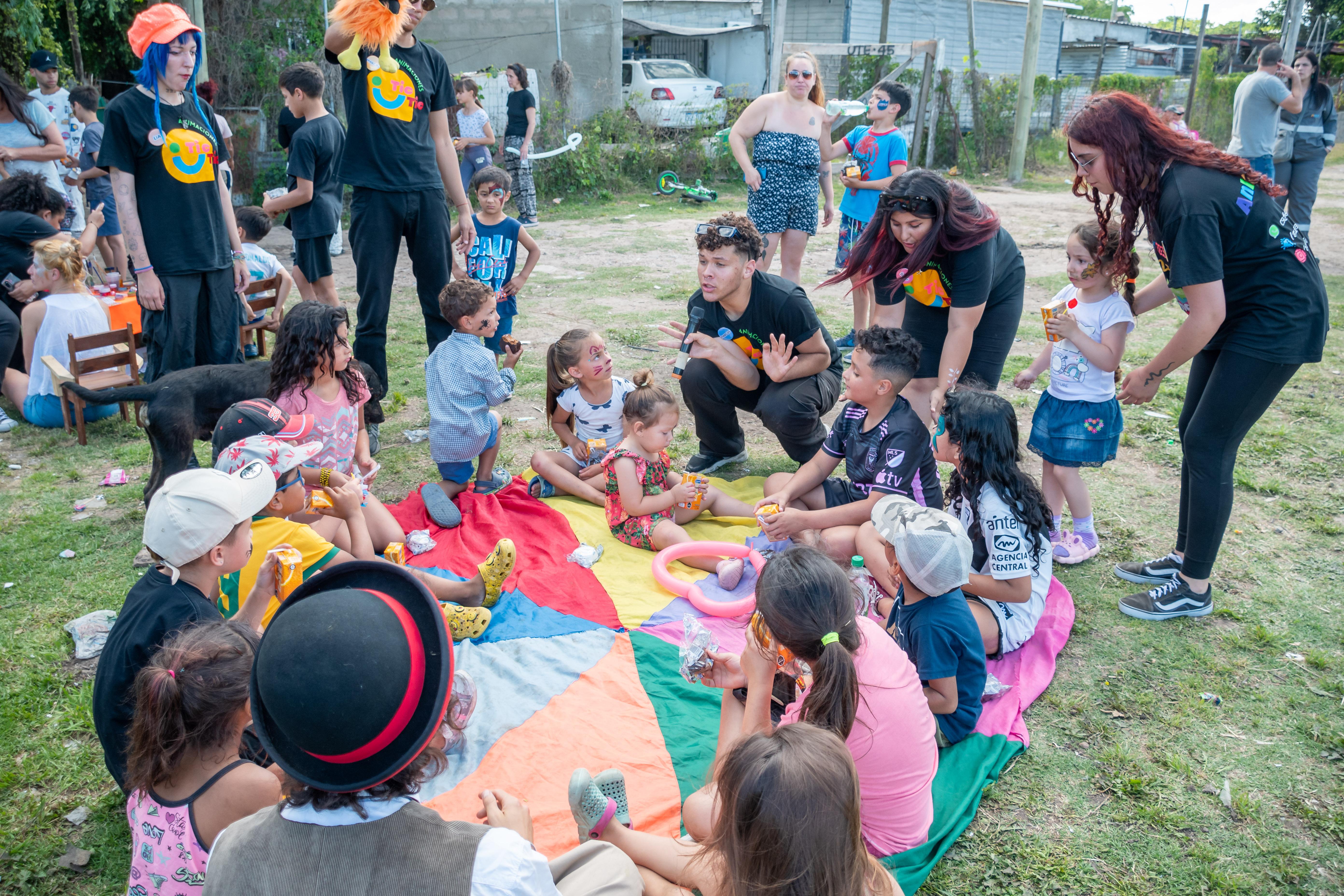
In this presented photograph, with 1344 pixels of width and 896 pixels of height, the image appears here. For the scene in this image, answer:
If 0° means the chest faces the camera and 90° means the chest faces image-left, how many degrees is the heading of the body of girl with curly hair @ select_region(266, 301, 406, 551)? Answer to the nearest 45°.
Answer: approximately 315°

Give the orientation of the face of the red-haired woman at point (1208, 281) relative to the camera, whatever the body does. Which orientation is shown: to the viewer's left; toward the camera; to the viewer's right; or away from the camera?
to the viewer's left

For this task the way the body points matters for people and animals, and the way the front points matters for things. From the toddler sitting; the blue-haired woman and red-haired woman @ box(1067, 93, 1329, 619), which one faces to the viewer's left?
the red-haired woman

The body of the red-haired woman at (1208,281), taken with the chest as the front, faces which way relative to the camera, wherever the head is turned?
to the viewer's left

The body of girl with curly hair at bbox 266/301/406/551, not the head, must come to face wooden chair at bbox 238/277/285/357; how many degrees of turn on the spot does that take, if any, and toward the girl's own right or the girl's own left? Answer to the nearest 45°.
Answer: approximately 135° to the girl's own left

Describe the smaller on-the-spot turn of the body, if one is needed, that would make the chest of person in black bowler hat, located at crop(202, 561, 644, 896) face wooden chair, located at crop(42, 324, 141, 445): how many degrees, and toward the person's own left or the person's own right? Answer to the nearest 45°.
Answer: approximately 45° to the person's own left

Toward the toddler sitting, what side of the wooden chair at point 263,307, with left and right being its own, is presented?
back

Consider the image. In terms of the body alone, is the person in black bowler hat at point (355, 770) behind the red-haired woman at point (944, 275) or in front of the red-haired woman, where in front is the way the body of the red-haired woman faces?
in front

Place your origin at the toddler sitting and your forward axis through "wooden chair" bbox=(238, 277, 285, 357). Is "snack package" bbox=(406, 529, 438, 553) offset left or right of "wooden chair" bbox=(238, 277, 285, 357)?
left

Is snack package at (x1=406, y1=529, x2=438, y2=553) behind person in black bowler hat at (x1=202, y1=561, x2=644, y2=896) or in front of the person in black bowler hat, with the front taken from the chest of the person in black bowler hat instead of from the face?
in front

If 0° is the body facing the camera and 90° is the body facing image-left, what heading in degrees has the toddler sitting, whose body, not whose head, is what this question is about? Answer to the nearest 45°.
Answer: approximately 315°

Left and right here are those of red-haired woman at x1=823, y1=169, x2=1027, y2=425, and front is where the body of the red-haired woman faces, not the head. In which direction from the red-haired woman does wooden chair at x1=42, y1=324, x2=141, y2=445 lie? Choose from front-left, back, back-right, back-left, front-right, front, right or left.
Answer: front-right
